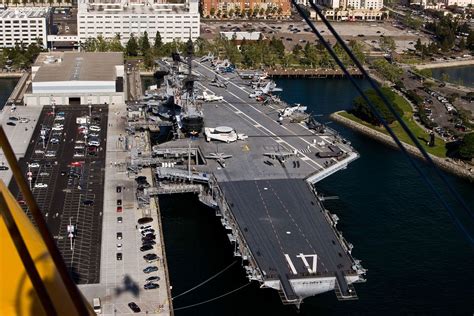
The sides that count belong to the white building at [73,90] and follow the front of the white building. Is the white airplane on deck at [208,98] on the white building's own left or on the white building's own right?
on the white building's own left

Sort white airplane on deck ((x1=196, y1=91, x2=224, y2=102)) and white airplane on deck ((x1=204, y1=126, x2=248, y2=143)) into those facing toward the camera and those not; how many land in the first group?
0

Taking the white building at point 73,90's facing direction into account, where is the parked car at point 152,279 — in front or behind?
in front

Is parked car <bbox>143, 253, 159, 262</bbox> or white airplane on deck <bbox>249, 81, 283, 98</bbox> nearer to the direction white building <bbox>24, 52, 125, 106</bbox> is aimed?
the parked car

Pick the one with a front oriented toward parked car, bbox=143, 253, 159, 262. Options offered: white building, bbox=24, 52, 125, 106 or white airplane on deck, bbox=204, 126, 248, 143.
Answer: the white building

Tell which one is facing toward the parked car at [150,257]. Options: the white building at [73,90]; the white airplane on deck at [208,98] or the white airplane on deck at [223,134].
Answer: the white building

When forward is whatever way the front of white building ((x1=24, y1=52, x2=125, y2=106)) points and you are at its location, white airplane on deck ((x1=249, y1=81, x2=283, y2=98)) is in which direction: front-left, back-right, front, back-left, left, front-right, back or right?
left

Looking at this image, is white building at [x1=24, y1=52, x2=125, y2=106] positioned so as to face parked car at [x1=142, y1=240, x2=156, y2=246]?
yes

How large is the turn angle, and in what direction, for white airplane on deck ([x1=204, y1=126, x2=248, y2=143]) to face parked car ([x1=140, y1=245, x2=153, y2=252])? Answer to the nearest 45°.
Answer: approximately 90° to its right

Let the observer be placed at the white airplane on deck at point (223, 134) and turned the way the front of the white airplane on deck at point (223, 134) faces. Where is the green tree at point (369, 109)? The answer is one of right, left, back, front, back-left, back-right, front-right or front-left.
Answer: front-left
